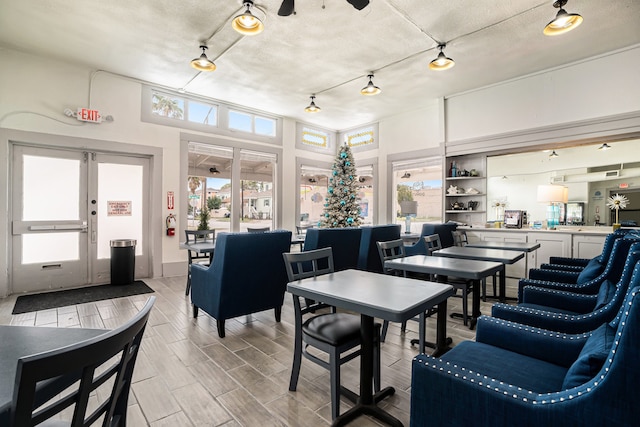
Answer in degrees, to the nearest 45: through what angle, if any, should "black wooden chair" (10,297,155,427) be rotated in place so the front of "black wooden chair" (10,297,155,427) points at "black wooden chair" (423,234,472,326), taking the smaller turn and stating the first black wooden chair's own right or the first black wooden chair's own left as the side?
approximately 135° to the first black wooden chair's own right

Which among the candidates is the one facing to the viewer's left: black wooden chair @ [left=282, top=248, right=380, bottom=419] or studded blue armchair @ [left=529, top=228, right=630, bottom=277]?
the studded blue armchair

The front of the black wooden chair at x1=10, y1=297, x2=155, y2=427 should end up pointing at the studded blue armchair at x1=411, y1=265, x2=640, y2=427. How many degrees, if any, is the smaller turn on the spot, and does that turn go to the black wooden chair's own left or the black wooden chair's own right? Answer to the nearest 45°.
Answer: approximately 135° to the black wooden chair's own right

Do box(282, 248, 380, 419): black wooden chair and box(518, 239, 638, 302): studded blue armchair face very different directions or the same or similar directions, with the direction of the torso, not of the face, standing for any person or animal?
very different directions

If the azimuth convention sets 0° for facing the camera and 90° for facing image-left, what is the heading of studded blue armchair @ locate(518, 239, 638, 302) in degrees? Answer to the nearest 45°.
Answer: approximately 90°

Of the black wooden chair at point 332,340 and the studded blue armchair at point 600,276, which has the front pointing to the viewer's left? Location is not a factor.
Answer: the studded blue armchair

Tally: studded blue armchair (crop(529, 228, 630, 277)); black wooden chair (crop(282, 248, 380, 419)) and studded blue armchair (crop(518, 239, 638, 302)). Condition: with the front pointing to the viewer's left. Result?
2

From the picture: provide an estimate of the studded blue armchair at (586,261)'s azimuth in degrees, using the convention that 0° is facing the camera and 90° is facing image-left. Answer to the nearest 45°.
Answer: approximately 90°

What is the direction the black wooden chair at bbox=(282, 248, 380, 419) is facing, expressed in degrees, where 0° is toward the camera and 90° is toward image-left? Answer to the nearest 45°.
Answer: approximately 315°

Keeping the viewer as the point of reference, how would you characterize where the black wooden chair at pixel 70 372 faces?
facing away from the viewer and to the left of the viewer
